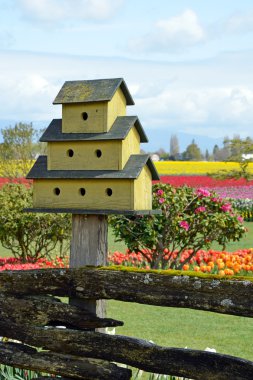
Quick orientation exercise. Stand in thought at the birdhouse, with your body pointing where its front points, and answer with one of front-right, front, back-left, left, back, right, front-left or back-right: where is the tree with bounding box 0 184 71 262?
back

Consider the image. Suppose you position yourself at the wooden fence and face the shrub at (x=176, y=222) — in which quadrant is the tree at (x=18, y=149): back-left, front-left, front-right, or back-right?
front-left

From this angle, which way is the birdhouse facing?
toward the camera

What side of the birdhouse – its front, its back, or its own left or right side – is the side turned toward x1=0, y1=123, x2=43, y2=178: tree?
back

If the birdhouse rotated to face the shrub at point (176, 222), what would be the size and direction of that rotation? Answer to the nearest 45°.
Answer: approximately 180°

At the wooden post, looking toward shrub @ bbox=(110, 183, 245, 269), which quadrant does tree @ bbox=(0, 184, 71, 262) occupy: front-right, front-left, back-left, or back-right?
front-left
